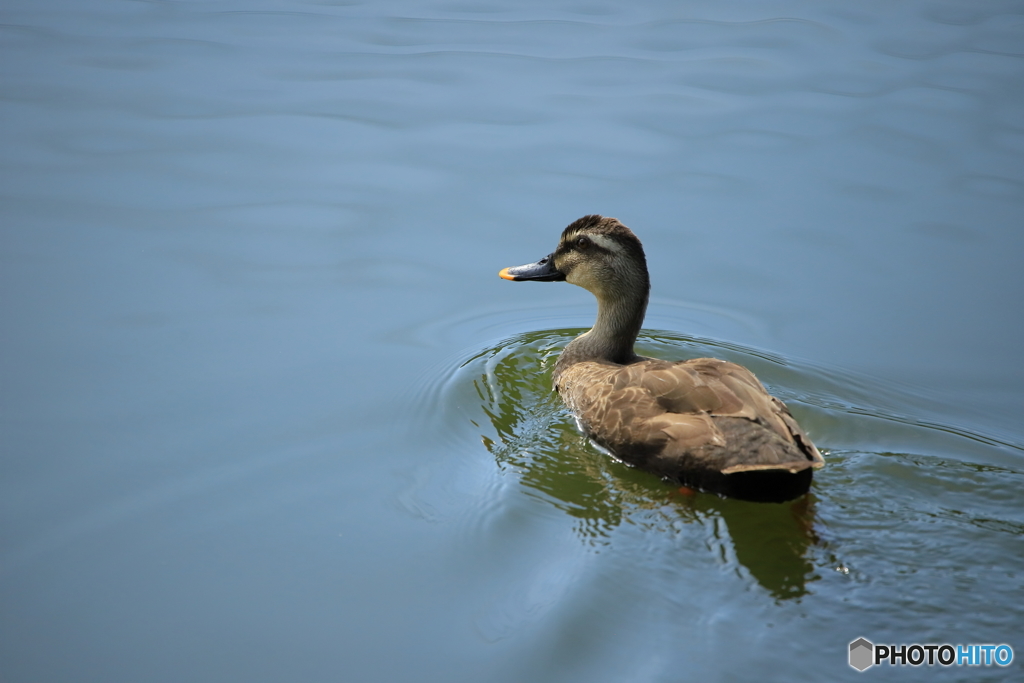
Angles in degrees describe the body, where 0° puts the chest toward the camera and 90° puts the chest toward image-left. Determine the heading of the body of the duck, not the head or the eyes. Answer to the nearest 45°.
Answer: approximately 135°
